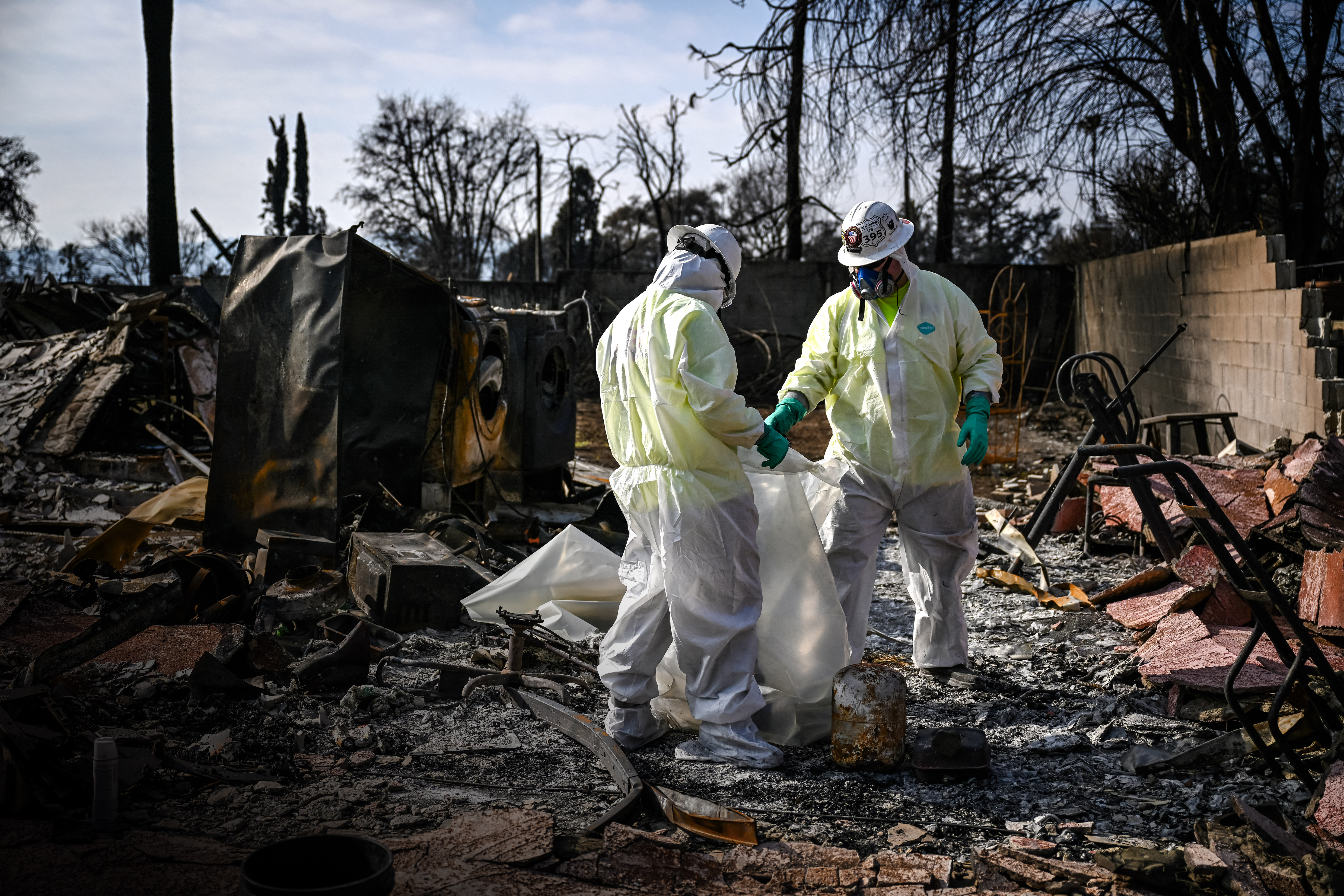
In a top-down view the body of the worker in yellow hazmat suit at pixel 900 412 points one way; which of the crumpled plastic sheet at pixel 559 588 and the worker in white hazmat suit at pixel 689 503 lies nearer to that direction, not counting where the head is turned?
the worker in white hazmat suit

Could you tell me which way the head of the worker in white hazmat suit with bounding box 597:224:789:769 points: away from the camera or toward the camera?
away from the camera

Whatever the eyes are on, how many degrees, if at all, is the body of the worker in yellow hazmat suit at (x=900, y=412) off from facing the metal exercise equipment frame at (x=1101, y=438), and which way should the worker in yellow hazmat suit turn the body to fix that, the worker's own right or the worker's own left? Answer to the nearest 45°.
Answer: approximately 135° to the worker's own left

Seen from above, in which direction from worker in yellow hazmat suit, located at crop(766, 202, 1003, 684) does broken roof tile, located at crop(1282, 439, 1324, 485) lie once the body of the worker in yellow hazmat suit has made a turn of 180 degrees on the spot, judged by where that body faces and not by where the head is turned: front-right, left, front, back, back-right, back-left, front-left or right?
front-right

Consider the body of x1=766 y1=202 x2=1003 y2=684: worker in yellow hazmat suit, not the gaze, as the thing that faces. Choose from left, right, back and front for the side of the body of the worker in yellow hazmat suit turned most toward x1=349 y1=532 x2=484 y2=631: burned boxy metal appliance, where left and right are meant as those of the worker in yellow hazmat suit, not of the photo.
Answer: right

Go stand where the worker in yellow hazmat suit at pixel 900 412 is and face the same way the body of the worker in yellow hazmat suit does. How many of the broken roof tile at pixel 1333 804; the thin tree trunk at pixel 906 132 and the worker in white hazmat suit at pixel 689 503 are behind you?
1

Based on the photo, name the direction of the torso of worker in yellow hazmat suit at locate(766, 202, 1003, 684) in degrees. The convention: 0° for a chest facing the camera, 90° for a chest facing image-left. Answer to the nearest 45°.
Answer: approximately 0°

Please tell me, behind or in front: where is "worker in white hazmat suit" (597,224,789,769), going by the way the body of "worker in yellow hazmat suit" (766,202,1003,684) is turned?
in front

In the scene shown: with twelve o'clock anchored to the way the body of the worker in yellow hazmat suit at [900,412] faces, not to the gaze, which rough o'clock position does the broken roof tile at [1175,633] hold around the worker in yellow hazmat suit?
The broken roof tile is roughly at 8 o'clock from the worker in yellow hazmat suit.

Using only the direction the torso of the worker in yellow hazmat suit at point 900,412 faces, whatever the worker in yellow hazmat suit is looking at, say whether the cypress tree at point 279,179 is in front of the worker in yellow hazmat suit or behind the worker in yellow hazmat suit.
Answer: behind

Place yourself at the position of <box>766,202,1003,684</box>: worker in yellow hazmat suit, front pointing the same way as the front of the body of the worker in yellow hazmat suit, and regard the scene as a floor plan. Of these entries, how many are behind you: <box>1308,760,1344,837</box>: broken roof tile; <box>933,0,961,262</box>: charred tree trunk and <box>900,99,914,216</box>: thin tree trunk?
2
